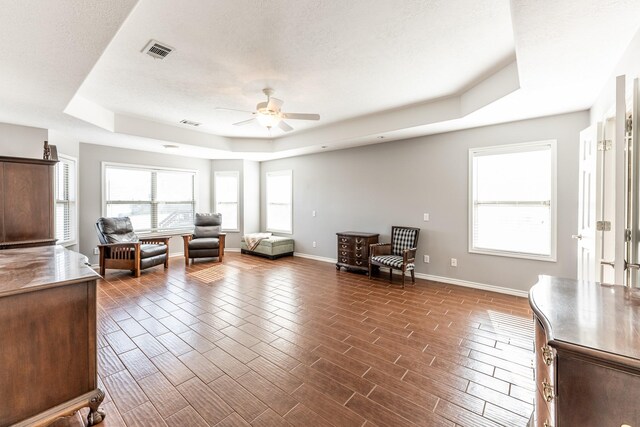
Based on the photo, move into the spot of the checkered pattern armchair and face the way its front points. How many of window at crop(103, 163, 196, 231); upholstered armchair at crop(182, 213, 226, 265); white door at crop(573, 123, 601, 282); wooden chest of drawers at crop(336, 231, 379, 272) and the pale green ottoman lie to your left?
1

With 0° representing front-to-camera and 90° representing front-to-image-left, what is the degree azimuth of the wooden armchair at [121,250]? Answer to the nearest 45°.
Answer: approximately 315°

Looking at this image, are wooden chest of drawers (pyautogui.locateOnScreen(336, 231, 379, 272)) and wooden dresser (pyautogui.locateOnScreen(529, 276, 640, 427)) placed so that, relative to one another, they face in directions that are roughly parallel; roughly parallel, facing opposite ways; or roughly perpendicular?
roughly perpendicular

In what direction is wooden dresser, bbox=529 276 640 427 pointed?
to the viewer's left

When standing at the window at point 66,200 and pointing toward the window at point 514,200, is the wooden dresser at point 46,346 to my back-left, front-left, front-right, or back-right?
front-right

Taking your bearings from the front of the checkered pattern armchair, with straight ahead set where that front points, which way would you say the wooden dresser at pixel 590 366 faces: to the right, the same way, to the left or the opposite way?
to the right

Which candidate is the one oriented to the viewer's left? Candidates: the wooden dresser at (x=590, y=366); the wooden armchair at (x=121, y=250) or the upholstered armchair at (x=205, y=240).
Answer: the wooden dresser

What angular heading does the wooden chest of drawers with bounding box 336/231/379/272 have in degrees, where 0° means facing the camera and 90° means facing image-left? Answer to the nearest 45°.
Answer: approximately 45°

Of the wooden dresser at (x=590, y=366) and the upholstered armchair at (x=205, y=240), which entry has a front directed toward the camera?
the upholstered armchair

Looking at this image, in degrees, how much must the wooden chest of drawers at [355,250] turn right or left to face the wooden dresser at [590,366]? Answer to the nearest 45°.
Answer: approximately 45° to its left

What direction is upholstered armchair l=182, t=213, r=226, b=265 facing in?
toward the camera

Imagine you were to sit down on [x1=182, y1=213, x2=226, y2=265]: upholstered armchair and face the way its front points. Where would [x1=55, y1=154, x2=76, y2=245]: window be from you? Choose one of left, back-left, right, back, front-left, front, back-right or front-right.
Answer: right

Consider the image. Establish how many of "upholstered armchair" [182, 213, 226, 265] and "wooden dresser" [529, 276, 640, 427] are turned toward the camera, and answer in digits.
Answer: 1

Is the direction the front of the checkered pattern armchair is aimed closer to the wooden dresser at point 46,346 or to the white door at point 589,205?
the wooden dresser

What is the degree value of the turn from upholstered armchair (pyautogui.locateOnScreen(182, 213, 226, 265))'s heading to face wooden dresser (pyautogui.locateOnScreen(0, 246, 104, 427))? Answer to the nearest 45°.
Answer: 0° — it already faces it

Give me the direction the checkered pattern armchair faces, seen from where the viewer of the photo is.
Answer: facing the viewer and to the left of the viewer

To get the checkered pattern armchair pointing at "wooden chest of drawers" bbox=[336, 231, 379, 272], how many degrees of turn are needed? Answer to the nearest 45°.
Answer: approximately 45° to its right

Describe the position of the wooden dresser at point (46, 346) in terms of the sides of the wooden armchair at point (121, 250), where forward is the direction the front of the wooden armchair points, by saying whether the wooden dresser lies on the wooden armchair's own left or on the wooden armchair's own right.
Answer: on the wooden armchair's own right

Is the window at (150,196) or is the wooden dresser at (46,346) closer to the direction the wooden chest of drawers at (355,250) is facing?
the wooden dresser
